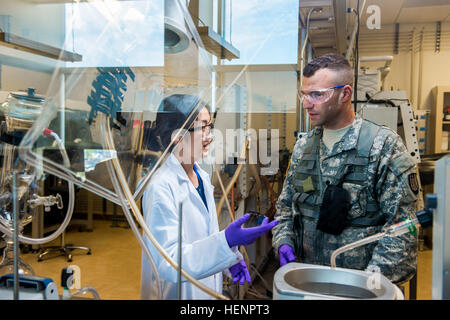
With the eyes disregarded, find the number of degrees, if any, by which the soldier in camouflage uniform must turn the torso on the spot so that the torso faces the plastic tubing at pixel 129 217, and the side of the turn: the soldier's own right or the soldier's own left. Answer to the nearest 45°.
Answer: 0° — they already face it

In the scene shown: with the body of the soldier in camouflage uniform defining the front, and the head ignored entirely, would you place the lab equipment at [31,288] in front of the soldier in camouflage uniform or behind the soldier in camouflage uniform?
in front

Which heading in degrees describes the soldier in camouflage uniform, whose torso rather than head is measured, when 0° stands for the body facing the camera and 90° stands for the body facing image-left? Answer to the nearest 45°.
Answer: approximately 45°

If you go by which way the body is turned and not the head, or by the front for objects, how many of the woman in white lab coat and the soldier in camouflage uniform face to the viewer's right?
1

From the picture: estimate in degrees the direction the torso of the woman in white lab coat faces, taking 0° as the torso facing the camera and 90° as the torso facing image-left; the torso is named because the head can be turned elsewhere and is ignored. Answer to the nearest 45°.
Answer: approximately 270°

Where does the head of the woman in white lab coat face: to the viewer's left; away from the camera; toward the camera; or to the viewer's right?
to the viewer's right

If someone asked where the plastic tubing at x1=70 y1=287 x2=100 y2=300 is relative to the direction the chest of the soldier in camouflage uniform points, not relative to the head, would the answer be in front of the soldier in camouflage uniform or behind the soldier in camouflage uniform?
in front

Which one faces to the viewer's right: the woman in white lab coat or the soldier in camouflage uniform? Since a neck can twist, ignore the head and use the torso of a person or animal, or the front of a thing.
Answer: the woman in white lab coat
